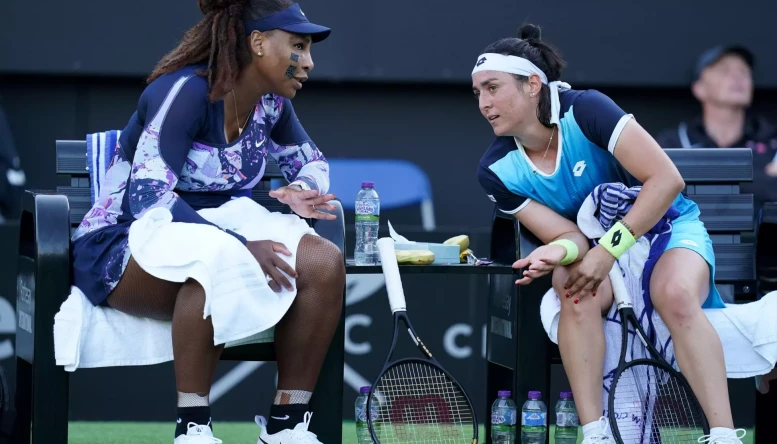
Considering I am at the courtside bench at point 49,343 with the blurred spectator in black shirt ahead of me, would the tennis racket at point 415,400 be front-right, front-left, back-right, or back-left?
front-right

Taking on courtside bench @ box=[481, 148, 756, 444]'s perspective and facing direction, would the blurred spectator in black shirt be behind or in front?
behind

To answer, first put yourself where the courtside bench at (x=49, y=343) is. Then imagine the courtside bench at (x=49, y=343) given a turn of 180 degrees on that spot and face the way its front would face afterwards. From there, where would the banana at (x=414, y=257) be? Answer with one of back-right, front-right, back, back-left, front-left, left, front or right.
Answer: right

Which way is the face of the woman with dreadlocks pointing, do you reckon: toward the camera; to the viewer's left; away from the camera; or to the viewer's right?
to the viewer's right

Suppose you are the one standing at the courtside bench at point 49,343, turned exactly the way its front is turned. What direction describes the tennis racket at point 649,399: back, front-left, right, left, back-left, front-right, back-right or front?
left

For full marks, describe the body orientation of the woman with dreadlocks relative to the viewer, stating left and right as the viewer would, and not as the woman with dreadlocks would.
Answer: facing the viewer and to the right of the viewer

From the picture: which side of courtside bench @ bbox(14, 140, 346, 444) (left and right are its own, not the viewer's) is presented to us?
front

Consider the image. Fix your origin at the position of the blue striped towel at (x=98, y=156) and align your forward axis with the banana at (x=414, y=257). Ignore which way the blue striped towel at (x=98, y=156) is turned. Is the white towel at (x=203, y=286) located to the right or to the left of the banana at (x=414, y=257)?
right

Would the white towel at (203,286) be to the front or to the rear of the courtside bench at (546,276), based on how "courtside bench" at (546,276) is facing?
to the front

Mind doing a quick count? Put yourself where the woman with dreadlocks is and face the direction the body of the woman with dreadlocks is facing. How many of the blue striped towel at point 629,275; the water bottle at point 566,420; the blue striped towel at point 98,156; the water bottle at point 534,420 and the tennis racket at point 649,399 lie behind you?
1

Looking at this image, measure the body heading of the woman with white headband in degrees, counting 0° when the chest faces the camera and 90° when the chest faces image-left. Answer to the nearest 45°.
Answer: approximately 45°
